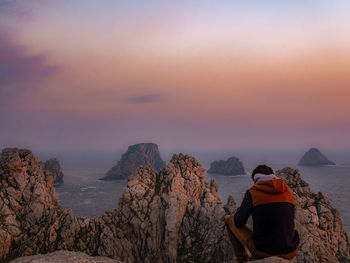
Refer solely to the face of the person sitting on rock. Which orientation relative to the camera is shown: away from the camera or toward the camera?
away from the camera

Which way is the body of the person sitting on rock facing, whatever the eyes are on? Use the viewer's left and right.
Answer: facing away from the viewer and to the left of the viewer
